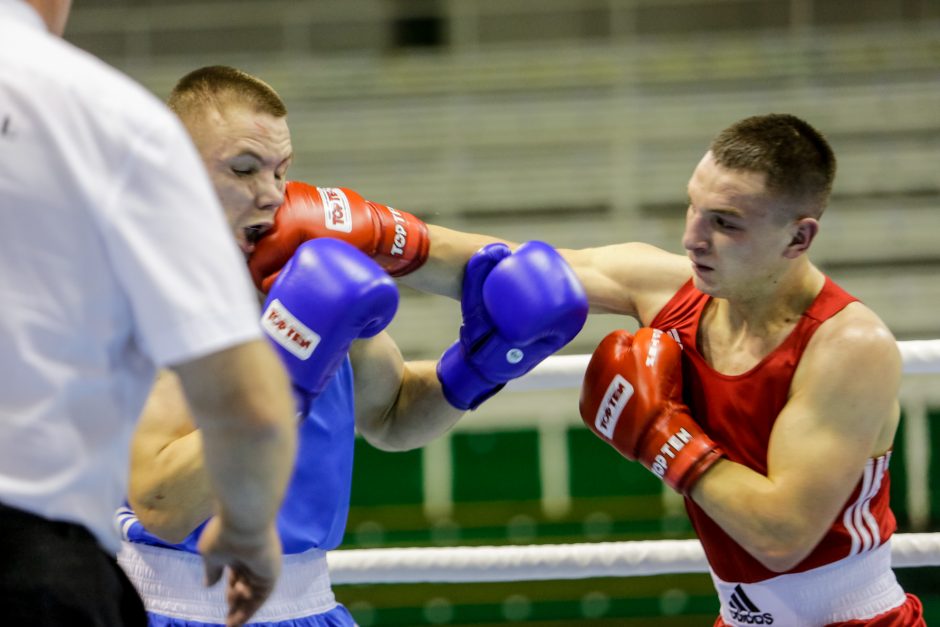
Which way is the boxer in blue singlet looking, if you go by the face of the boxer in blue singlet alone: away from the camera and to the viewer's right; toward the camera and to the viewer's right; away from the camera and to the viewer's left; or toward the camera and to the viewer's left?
toward the camera and to the viewer's right

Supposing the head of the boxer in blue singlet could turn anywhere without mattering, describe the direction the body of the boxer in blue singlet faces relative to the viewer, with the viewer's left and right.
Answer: facing the viewer and to the right of the viewer

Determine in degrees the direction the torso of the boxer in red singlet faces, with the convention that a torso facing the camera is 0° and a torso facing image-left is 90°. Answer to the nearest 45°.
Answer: approximately 45°

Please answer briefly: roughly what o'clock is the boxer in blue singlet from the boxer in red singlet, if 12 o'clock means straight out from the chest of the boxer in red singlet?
The boxer in blue singlet is roughly at 1 o'clock from the boxer in red singlet.

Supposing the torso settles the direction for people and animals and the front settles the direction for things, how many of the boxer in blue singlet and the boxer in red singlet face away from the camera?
0
